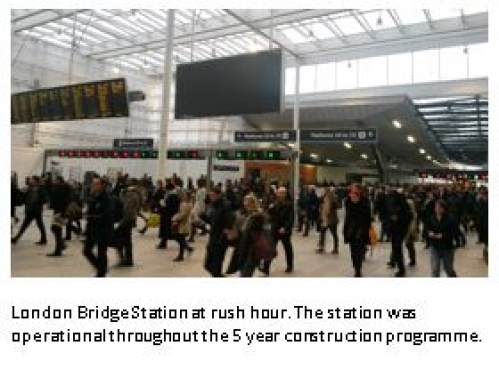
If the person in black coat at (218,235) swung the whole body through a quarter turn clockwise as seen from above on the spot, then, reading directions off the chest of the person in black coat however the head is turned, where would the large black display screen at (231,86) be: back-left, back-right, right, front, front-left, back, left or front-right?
front-right

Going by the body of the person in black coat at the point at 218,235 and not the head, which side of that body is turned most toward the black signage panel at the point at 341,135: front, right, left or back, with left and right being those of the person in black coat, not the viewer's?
back

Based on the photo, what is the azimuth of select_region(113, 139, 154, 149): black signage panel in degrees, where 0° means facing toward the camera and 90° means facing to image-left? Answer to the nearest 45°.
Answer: approximately 0°

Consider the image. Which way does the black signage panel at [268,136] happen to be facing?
toward the camera

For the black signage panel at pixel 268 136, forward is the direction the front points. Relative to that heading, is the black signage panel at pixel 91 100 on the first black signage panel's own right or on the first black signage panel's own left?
on the first black signage panel's own right

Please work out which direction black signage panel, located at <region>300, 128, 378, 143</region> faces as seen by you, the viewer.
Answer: facing the viewer

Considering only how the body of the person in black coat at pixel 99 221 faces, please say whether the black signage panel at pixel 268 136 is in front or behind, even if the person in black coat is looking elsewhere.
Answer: behind

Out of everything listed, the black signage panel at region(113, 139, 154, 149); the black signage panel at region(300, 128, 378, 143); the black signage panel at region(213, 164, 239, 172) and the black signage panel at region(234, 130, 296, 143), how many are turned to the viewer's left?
0

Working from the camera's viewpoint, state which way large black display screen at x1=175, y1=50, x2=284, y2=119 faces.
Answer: facing the viewer and to the left of the viewer

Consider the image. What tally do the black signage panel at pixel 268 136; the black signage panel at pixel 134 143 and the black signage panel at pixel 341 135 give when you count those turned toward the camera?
3

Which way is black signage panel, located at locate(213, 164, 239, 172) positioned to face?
toward the camera
